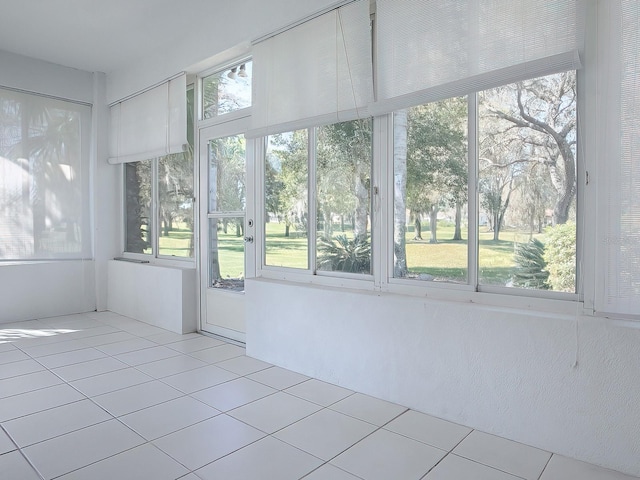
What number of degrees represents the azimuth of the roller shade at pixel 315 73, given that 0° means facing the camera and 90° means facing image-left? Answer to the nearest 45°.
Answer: approximately 45°

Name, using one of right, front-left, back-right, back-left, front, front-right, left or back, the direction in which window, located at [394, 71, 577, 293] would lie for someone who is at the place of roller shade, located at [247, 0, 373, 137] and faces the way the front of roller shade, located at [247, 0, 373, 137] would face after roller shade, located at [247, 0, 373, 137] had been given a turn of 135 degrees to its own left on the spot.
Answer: front-right

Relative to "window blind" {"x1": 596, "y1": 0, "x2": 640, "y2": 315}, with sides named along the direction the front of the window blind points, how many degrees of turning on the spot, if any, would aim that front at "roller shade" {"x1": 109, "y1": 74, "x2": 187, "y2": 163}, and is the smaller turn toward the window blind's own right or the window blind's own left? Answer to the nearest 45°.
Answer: approximately 90° to the window blind's own right

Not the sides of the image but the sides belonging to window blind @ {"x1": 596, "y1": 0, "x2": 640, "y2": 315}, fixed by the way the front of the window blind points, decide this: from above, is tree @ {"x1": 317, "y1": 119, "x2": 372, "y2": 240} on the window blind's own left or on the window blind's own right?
on the window blind's own right

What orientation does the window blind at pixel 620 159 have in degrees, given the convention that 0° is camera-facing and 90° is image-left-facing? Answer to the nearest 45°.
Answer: approximately 0°

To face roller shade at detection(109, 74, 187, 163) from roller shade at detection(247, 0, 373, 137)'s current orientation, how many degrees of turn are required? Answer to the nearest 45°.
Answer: approximately 90° to its right
